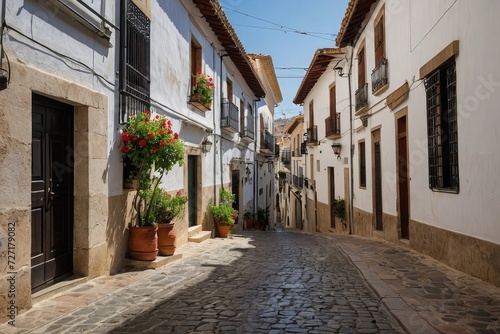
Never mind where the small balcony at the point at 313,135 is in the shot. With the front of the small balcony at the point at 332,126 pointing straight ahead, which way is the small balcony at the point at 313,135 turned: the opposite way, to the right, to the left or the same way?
the same way

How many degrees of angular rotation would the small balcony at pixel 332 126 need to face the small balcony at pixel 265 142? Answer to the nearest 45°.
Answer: approximately 90° to its right

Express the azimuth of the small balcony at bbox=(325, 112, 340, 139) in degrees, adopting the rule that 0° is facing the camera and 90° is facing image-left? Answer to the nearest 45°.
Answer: approximately 45°

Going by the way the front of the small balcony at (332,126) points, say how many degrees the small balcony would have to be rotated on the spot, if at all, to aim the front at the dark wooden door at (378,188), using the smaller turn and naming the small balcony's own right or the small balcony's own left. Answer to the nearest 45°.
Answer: approximately 45° to the small balcony's own left

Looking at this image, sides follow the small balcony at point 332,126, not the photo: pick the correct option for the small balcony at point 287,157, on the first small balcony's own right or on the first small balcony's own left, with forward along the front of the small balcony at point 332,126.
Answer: on the first small balcony's own right

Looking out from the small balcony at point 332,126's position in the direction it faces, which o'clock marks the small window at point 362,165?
The small window is roughly at 10 o'clock from the small balcony.

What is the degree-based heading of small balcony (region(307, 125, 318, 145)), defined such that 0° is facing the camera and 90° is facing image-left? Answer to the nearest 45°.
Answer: approximately 45°

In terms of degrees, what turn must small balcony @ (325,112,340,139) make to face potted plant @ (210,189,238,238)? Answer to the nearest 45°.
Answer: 0° — it already faces it

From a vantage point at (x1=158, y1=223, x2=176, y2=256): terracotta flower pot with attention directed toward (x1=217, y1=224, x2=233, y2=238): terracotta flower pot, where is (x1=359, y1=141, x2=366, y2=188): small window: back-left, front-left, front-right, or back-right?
front-right

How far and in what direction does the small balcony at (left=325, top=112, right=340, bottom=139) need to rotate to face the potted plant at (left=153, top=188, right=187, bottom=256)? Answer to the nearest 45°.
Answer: approximately 45° to its left

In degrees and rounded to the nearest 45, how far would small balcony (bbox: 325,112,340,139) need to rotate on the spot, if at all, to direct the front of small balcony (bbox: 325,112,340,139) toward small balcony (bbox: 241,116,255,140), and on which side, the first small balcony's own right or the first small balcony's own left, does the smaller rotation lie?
approximately 45° to the first small balcony's own right

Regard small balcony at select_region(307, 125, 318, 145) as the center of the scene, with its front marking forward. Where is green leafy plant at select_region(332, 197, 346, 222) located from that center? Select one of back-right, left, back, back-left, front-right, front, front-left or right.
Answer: front-left

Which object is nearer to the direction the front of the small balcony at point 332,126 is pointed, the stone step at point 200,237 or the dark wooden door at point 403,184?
the stone step

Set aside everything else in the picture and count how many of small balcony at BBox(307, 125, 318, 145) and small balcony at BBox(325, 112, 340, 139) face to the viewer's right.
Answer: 0
